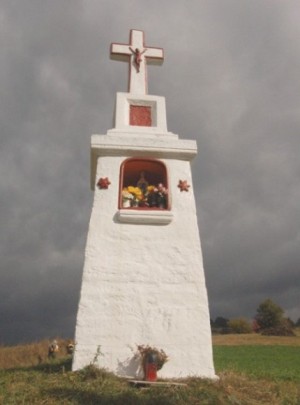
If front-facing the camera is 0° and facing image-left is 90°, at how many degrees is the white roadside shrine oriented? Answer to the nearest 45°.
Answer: approximately 0°
